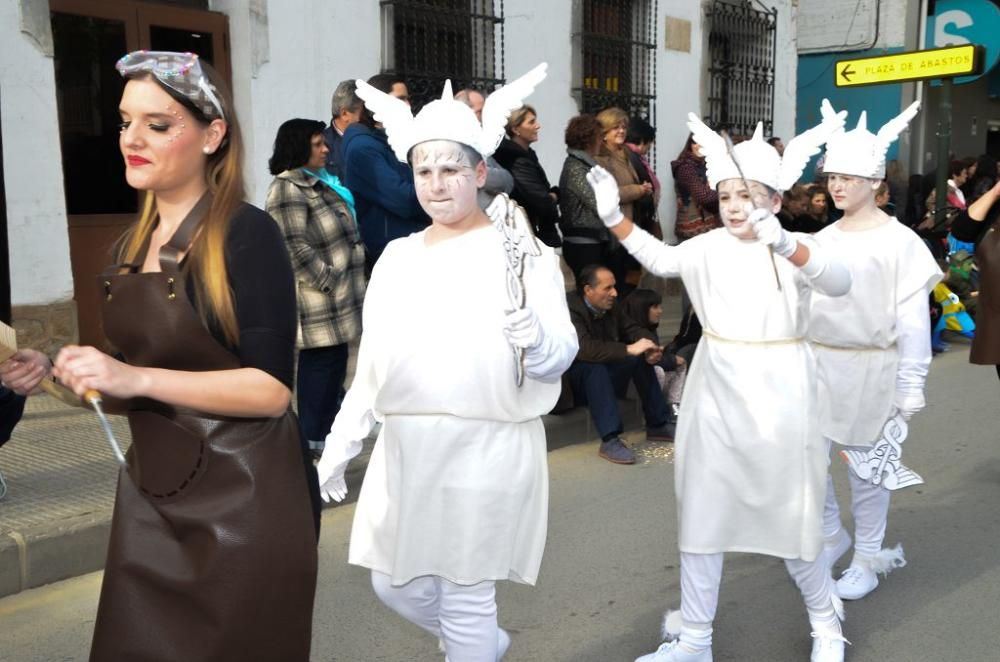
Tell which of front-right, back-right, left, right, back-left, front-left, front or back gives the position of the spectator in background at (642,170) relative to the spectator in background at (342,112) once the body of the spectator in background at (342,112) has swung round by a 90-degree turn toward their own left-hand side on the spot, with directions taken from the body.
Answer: front-right

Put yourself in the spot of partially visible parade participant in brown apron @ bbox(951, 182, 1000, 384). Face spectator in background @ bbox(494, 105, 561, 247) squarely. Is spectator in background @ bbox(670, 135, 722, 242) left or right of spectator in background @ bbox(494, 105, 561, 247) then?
right

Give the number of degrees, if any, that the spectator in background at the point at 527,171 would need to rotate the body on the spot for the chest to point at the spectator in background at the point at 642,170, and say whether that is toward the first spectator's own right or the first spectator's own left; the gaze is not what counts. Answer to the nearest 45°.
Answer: approximately 45° to the first spectator's own left

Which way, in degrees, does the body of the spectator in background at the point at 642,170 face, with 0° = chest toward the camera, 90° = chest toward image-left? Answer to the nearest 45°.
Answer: approximately 315°

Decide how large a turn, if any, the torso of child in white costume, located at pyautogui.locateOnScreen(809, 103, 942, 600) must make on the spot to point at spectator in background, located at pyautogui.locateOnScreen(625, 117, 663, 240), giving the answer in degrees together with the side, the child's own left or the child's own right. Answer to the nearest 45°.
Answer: approximately 90° to the child's own right

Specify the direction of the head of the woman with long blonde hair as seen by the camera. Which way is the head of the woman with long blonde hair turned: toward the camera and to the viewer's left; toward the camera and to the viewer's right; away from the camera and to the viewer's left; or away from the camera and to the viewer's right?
toward the camera and to the viewer's left
